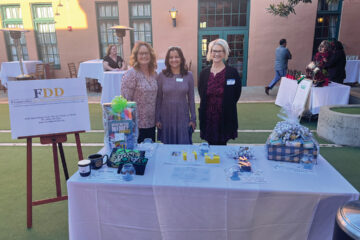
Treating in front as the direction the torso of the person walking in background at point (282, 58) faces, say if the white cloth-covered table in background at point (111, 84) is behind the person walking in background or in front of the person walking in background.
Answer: behind

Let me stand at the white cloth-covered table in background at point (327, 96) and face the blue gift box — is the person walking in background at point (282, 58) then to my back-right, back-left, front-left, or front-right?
back-right

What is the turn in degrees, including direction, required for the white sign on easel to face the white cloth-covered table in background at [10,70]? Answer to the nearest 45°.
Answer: approximately 180°

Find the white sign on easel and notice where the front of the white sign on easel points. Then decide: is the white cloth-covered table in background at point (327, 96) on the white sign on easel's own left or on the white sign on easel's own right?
on the white sign on easel's own left

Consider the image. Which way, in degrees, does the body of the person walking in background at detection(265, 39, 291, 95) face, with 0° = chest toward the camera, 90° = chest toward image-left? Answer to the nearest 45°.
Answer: approximately 225°

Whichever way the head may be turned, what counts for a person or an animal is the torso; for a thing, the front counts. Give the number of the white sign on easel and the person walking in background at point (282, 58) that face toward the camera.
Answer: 1

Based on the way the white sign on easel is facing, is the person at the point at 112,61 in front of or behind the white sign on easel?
behind

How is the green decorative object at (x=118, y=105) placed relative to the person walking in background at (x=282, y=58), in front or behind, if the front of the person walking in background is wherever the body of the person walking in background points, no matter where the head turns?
behind

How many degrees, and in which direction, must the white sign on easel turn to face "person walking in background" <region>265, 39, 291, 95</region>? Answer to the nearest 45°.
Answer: approximately 135° to its left

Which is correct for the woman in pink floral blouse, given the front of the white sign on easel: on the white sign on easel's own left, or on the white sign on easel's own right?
on the white sign on easel's own left

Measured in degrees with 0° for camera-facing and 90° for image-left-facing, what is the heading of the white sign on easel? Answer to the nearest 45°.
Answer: approximately 0°

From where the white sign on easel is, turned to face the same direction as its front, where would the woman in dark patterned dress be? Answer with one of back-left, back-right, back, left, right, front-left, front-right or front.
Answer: left

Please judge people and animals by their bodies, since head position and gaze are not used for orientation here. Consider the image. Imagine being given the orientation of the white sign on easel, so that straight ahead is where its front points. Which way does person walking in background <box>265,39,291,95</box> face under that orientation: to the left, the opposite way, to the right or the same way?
to the left
